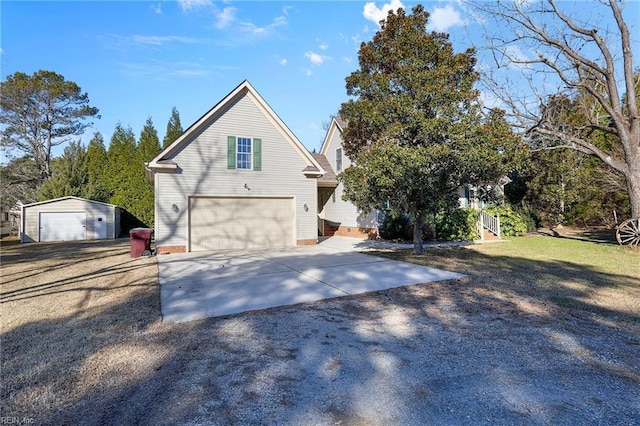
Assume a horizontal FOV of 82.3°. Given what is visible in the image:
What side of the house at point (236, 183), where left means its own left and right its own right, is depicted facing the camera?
front

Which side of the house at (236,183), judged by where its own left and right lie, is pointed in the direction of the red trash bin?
right

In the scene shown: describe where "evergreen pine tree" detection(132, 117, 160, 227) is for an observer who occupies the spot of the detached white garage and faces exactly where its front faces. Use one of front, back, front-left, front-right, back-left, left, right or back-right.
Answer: left

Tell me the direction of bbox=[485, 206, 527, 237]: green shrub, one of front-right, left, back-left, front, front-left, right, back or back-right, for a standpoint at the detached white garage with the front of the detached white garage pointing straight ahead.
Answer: front-left

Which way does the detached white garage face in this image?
toward the camera

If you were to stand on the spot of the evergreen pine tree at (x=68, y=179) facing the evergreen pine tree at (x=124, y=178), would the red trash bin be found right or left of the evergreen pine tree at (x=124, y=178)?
right

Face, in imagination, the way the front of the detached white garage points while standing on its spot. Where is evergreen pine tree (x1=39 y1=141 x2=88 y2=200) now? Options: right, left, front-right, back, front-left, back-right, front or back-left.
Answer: back

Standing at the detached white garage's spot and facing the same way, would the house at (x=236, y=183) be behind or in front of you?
in front

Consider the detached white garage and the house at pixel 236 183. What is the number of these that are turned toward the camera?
2
